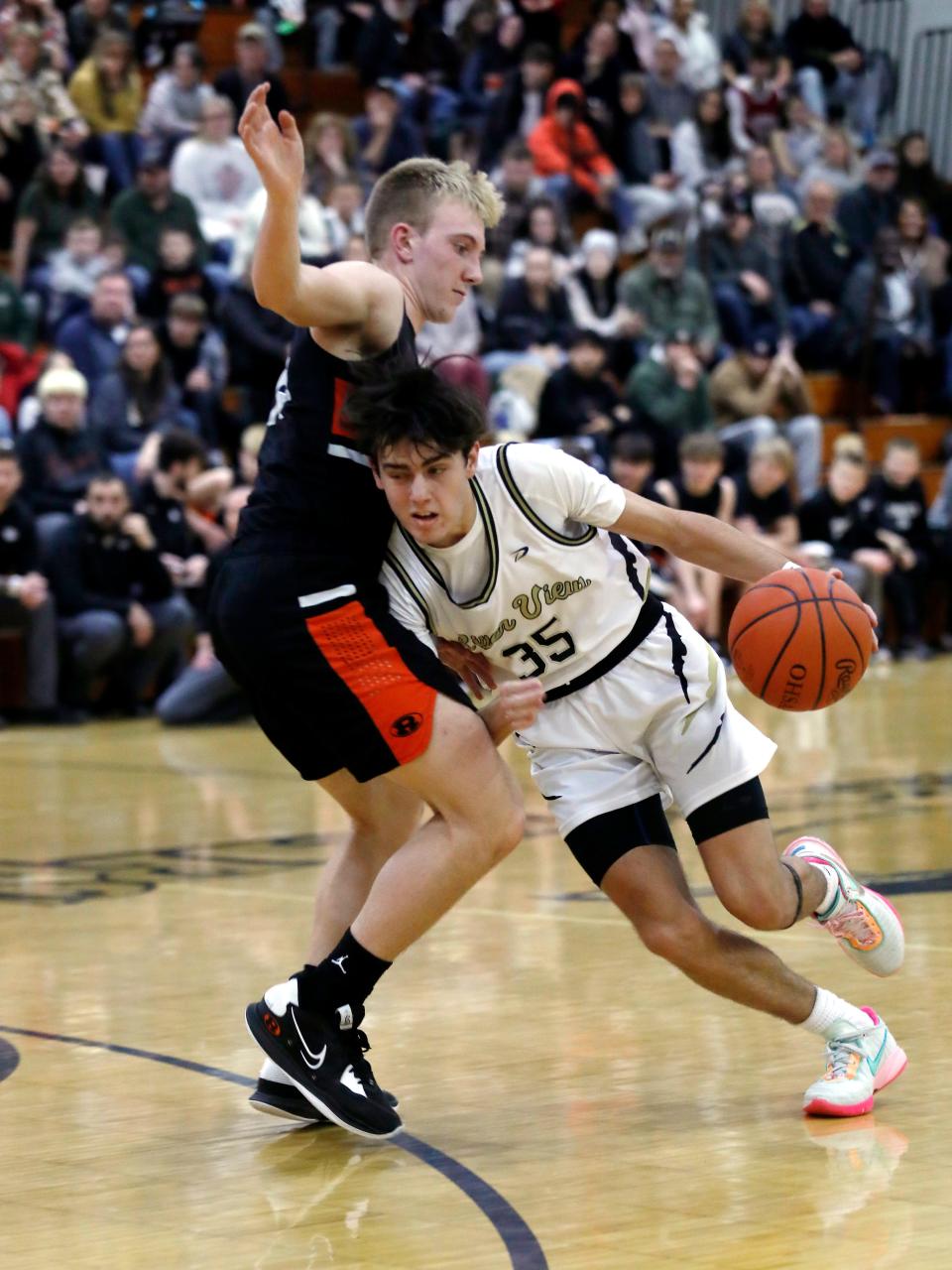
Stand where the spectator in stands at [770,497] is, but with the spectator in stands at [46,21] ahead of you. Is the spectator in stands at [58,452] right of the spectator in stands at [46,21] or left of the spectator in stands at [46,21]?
left

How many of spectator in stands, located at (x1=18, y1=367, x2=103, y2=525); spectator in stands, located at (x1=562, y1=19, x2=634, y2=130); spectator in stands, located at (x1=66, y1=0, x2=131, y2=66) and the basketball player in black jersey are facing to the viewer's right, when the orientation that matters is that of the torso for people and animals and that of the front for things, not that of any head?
1

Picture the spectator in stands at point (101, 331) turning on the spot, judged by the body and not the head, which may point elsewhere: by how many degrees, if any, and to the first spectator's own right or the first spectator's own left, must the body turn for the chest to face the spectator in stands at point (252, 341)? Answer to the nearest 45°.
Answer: approximately 90° to the first spectator's own left

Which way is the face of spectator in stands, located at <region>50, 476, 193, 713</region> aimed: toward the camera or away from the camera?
toward the camera

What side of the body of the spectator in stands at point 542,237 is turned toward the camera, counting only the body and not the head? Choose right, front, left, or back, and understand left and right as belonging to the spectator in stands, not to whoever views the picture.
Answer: front

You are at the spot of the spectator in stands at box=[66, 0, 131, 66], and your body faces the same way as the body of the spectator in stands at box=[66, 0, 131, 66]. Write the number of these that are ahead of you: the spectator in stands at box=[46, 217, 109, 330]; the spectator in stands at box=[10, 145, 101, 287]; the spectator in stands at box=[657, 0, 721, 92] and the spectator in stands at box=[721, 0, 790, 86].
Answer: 2

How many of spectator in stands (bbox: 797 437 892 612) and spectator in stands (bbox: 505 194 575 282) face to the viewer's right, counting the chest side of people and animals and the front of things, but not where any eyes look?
0

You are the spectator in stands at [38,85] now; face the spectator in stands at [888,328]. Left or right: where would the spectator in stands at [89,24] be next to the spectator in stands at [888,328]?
left

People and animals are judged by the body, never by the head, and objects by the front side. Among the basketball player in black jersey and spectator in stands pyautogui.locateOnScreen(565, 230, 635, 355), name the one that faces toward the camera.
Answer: the spectator in stands

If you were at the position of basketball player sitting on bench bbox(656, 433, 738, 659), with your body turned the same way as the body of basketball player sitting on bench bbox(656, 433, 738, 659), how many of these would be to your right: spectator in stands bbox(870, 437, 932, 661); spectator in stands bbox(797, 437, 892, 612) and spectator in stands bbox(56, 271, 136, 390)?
1

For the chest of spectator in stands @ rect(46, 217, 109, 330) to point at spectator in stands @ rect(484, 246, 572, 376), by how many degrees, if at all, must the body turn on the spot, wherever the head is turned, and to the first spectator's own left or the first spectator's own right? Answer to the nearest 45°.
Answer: approximately 90° to the first spectator's own left

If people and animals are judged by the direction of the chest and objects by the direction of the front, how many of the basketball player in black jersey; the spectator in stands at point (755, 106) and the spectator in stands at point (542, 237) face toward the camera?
2

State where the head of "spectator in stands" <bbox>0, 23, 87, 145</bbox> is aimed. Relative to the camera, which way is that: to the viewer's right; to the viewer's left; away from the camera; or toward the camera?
toward the camera

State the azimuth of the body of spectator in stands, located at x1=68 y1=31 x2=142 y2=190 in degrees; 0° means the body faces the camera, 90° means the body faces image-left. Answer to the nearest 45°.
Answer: approximately 0°

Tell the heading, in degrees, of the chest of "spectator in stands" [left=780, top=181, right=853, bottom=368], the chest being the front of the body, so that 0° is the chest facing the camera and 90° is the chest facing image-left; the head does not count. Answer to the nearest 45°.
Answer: approximately 0°
